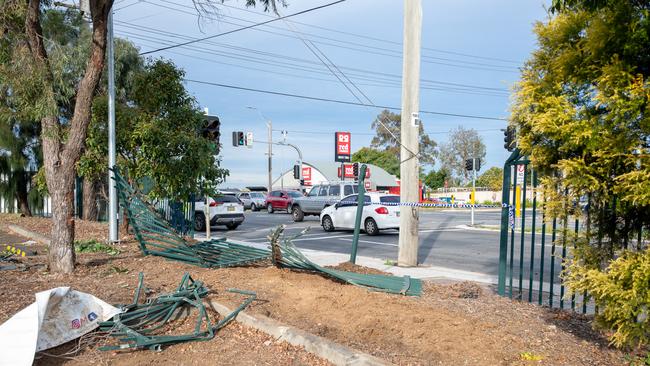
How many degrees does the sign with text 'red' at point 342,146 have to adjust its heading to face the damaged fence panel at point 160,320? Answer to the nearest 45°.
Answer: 0° — it already faces it

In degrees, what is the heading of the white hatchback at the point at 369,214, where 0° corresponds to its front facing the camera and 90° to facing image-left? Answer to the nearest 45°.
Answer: approximately 135°

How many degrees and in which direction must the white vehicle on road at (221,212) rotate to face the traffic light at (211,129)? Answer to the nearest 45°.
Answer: approximately 135° to its left

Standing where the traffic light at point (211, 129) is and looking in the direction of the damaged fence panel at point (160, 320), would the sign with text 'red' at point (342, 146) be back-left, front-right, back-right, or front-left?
back-left

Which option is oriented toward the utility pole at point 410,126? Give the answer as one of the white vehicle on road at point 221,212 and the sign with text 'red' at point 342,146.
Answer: the sign with text 'red'

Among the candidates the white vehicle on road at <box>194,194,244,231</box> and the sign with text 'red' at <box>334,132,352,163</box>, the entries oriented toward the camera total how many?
1

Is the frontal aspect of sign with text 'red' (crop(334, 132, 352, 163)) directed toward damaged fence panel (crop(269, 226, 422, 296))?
yes

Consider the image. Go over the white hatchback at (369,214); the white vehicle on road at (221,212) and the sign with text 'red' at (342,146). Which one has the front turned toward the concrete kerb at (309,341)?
the sign with text 'red'

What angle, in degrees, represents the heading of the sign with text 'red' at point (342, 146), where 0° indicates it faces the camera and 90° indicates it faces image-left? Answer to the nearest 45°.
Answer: approximately 0°

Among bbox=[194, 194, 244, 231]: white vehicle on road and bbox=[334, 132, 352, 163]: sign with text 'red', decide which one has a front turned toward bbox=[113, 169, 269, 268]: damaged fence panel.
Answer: the sign with text 'red'

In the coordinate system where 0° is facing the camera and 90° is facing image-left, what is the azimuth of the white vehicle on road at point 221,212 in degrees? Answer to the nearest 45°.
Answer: approximately 135°
